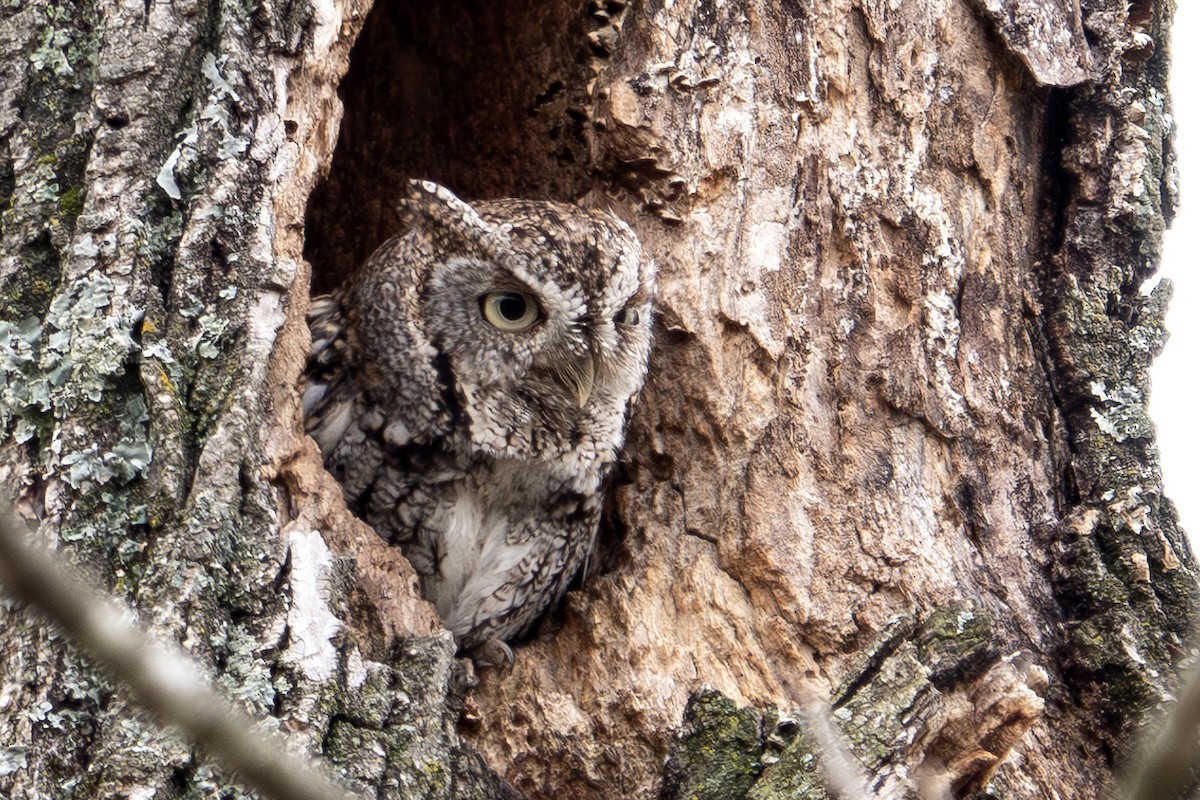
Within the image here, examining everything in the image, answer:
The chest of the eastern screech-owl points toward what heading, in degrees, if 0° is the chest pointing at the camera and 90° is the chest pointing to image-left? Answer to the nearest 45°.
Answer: approximately 315°

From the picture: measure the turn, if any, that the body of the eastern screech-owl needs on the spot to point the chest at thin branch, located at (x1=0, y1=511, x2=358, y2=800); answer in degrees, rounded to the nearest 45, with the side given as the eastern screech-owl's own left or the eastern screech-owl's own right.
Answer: approximately 45° to the eastern screech-owl's own right
